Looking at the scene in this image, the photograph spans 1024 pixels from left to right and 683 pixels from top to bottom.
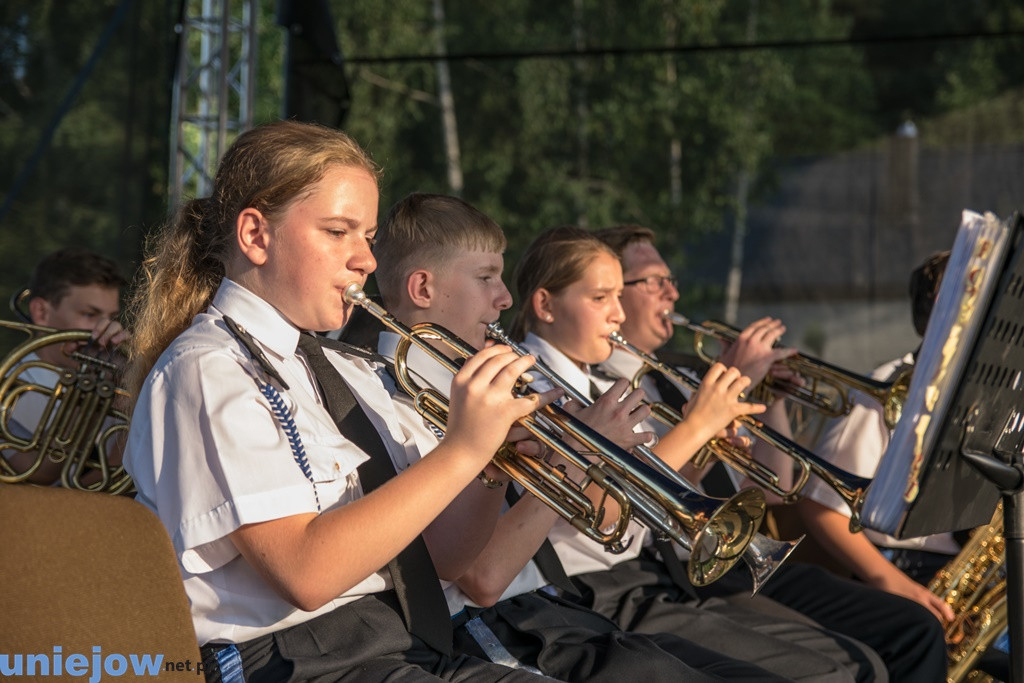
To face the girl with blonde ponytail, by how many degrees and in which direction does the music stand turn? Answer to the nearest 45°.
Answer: approximately 45° to its left

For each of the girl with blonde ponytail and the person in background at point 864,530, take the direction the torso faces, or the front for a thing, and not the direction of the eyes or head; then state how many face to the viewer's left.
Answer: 0

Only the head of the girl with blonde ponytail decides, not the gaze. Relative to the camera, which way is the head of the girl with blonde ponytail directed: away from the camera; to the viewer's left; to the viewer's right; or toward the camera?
to the viewer's right

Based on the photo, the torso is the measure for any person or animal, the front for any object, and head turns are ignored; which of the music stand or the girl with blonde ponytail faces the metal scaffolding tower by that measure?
the music stand

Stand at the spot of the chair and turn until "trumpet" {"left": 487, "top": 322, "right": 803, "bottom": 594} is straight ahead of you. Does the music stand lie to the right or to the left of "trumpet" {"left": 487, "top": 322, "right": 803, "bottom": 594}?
right

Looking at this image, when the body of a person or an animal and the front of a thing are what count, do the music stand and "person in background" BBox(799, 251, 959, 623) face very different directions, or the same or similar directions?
very different directions

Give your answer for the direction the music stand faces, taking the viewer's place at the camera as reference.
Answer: facing away from the viewer and to the left of the viewer

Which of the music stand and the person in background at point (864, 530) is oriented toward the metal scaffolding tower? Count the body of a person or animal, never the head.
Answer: the music stand

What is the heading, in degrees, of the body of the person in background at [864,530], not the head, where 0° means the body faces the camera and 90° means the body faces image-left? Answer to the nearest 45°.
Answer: approximately 315°

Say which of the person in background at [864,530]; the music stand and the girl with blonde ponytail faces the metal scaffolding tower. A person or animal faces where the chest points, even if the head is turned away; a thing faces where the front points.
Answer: the music stand

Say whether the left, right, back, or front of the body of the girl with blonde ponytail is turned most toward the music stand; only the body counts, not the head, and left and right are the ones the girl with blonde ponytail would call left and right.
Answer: front
